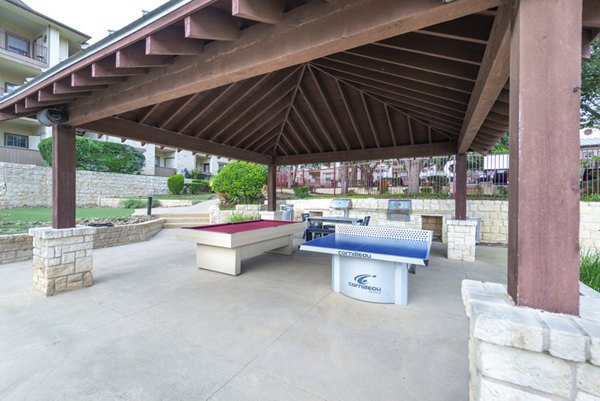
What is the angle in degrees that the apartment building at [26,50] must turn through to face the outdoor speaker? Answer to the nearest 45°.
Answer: approximately 45° to its right

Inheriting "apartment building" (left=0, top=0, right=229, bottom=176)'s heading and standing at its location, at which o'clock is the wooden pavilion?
The wooden pavilion is roughly at 1 o'clock from the apartment building.

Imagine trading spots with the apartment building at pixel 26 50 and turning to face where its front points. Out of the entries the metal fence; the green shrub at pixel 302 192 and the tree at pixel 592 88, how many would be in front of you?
3

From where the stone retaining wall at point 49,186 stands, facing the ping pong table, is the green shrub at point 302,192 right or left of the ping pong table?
left

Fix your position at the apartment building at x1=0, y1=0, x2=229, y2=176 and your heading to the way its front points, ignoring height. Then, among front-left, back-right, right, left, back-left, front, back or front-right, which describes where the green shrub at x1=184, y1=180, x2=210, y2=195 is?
front-left

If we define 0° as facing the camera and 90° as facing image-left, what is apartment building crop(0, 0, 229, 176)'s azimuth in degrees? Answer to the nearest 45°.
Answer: approximately 315°

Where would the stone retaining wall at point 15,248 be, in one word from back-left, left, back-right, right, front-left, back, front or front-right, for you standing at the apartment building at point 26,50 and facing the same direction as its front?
front-right

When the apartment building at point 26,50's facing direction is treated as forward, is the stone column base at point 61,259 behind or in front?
in front

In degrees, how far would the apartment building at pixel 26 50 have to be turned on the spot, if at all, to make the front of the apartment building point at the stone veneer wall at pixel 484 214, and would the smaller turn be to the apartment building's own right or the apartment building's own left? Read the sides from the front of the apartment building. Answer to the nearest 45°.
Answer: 0° — it already faces it

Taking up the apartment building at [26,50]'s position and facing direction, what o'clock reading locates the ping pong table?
The ping pong table is roughly at 1 o'clock from the apartment building.

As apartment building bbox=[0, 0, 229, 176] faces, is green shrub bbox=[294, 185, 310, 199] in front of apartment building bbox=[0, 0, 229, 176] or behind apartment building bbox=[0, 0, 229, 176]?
in front
